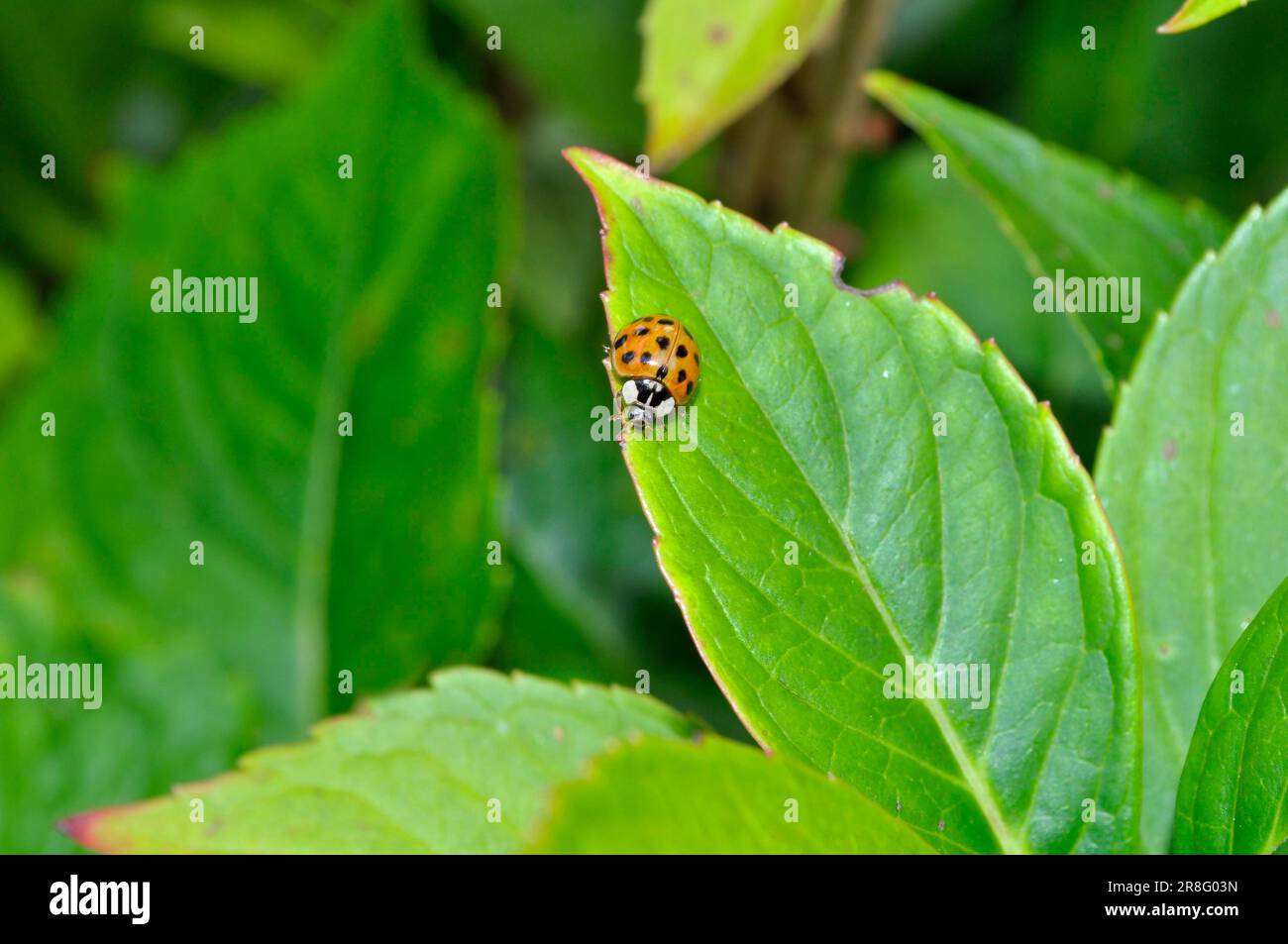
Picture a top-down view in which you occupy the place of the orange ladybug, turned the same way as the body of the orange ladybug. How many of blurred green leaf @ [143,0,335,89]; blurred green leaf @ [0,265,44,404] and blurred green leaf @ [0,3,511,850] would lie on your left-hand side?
0

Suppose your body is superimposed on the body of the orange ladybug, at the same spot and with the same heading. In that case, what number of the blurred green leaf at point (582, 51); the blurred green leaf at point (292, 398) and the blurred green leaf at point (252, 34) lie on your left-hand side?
0

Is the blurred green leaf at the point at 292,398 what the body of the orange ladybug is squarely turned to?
no

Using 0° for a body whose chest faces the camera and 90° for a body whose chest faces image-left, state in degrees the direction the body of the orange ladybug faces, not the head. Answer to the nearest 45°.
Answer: approximately 45°

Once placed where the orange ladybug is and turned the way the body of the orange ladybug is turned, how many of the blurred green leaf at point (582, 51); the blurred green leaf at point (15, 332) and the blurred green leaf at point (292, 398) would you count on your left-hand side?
0

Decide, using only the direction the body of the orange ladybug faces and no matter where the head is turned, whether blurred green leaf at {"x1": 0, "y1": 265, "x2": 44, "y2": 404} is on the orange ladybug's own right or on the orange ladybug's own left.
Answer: on the orange ladybug's own right
